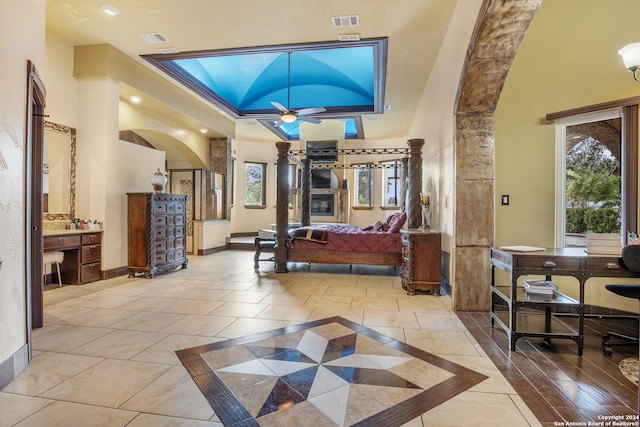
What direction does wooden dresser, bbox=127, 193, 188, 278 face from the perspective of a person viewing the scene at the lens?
facing the viewer and to the right of the viewer

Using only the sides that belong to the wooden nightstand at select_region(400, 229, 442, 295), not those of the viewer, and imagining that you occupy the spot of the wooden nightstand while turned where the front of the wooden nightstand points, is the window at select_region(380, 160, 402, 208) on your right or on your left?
on your right

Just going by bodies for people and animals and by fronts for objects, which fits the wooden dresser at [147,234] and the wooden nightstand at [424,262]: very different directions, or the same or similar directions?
very different directions

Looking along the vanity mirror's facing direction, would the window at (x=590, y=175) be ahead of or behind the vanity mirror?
ahead

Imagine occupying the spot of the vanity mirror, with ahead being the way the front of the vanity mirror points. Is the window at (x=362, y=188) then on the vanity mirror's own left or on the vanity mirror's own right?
on the vanity mirror's own left

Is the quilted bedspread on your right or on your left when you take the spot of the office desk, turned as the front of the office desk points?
on your right

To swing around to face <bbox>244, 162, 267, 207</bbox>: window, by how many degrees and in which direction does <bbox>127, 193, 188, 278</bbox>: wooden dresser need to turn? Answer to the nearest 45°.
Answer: approximately 90° to its left

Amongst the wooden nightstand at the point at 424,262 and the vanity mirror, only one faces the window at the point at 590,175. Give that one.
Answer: the vanity mirror

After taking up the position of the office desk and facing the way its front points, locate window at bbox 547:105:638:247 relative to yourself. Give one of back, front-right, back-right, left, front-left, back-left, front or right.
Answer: back
